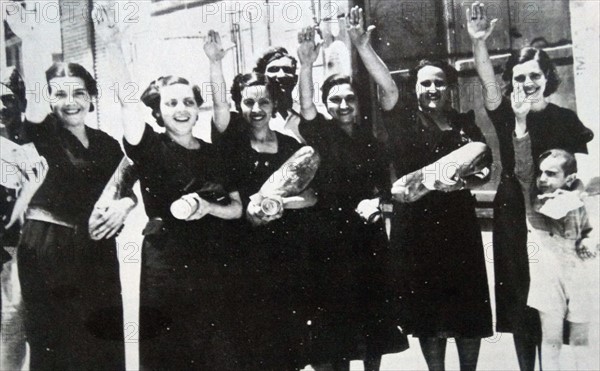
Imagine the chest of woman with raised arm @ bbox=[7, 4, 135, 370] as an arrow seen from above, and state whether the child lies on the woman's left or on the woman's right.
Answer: on the woman's left

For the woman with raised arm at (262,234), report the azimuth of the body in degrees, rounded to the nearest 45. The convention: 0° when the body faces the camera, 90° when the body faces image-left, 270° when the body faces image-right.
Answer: approximately 0°

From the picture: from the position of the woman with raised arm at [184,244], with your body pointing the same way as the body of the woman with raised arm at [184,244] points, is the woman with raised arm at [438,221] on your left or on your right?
on your left

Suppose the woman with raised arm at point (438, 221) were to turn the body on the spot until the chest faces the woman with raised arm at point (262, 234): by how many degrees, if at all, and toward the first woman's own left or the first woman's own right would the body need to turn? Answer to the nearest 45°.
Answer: approximately 90° to the first woman's own right
